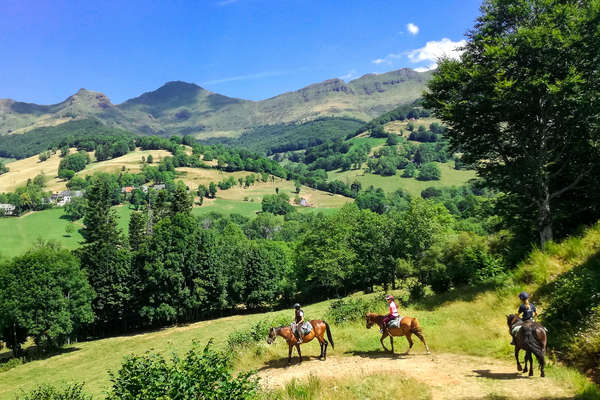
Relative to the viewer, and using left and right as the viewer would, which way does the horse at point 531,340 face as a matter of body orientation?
facing away from the viewer and to the left of the viewer

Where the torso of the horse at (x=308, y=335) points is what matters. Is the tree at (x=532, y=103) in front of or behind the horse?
behind

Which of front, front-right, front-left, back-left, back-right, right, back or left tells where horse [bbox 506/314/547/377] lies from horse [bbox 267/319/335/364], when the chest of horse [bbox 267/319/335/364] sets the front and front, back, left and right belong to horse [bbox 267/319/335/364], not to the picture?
back-left

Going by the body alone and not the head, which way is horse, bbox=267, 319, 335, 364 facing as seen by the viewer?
to the viewer's left
